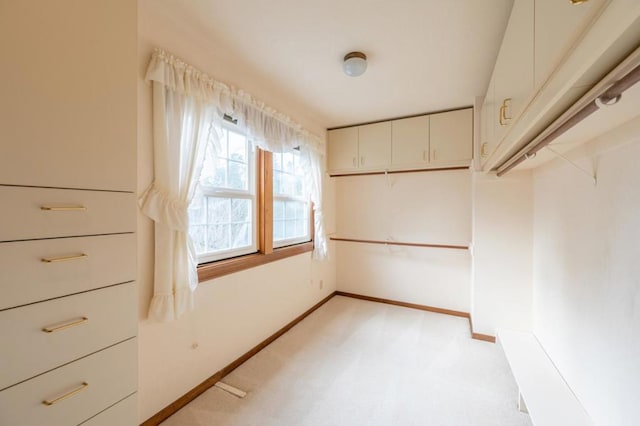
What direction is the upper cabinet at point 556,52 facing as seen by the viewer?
to the viewer's left

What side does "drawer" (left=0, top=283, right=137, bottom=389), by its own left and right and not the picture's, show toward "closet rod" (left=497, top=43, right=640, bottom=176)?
front

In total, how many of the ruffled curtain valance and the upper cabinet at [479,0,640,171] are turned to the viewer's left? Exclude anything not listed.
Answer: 1

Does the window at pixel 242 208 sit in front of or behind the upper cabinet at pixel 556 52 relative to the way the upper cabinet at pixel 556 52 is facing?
in front

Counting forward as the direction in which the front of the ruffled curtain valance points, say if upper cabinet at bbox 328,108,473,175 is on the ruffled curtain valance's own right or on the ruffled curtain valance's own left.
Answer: on the ruffled curtain valance's own left

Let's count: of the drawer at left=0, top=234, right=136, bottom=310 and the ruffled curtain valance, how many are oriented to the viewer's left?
0

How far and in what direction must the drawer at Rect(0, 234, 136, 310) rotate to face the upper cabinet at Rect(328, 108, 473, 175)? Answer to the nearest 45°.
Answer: approximately 45° to its left

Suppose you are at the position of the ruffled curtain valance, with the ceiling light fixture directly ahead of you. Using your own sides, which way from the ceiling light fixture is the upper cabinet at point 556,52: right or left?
right

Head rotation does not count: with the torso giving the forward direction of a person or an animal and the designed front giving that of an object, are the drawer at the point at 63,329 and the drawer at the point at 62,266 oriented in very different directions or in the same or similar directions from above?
same or similar directions

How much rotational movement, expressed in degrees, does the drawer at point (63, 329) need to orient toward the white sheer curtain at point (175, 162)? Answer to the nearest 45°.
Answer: approximately 90° to its left

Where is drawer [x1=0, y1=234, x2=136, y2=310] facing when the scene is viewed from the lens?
facing the viewer and to the right of the viewer

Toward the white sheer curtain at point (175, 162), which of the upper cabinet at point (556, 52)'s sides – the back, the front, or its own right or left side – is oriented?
front

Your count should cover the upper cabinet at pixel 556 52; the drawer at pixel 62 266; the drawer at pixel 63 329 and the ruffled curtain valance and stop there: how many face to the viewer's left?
1

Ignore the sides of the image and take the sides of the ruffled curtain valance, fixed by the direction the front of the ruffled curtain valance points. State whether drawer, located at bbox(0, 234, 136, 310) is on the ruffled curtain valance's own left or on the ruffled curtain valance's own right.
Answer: on the ruffled curtain valance's own right

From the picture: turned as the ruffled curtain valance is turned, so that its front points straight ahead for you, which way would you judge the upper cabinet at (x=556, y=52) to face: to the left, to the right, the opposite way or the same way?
the opposite way

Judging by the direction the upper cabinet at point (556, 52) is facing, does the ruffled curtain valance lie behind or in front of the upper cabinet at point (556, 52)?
in front

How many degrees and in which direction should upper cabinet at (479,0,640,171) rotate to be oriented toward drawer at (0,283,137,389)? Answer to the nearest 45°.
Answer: approximately 45° to its left
